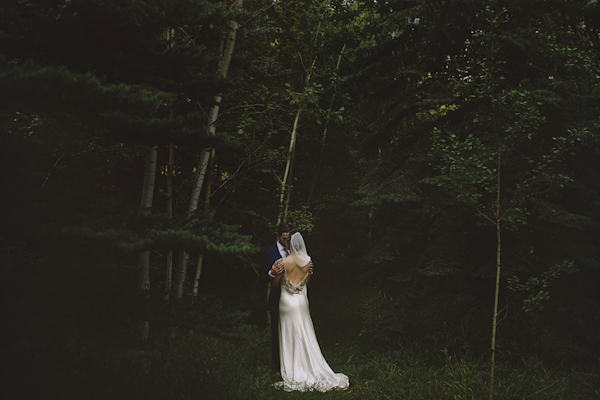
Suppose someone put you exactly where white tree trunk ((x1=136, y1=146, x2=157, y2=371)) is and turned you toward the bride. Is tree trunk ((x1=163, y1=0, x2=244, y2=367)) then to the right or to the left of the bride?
left

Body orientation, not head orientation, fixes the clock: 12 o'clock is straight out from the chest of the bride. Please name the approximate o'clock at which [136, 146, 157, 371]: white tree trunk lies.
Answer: The white tree trunk is roughly at 10 o'clock from the bride.

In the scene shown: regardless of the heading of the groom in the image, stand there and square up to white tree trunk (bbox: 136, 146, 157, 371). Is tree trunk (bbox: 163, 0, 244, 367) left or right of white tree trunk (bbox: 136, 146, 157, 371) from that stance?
right

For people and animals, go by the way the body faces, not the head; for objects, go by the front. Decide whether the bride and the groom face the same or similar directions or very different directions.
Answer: very different directions

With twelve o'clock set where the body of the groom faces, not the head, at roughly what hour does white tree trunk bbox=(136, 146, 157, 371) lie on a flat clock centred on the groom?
The white tree trunk is roughly at 4 o'clock from the groom.

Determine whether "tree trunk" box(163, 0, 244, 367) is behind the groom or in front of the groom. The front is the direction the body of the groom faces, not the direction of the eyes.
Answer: behind

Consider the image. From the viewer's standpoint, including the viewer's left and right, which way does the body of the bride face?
facing away from the viewer and to the left of the viewer

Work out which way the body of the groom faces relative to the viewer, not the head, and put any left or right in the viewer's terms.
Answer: facing the viewer and to the right of the viewer
